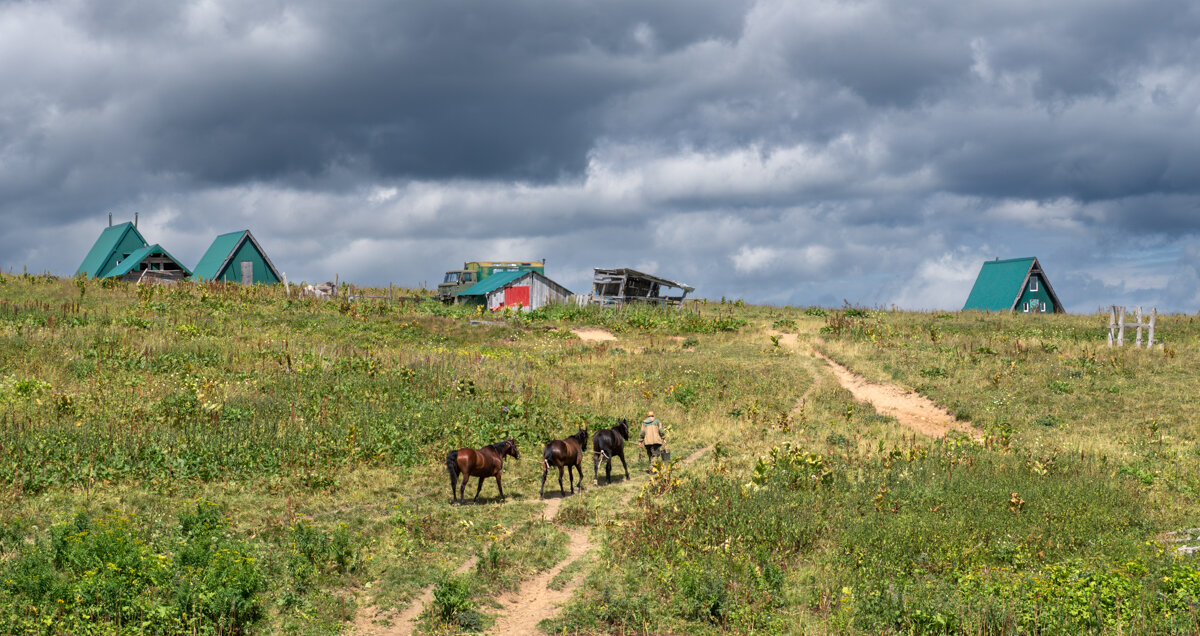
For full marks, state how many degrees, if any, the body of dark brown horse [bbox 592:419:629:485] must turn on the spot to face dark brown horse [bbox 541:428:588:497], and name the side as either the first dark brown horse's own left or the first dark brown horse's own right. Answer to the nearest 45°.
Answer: approximately 180°

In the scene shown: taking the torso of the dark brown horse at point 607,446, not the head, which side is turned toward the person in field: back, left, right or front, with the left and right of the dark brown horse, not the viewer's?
front

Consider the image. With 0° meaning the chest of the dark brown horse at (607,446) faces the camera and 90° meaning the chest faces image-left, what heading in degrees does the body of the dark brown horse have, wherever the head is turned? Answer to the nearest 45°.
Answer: approximately 225°

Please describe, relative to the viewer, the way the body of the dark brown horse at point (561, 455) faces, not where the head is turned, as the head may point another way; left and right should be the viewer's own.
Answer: facing away from the viewer and to the right of the viewer

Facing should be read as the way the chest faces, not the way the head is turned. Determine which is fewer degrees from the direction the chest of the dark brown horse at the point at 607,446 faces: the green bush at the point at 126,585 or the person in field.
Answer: the person in field

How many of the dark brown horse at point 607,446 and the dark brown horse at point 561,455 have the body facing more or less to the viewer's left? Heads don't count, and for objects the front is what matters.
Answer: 0

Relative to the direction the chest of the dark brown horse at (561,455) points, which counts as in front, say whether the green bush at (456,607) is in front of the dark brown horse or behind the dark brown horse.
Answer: behind

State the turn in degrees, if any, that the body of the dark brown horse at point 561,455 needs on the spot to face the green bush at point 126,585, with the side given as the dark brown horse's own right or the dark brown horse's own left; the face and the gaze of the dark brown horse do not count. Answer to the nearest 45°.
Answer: approximately 180°

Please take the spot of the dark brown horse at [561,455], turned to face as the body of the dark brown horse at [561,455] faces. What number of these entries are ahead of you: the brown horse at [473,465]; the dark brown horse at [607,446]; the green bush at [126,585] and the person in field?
2

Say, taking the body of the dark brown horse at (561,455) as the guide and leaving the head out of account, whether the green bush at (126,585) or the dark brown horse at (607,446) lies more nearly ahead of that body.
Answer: the dark brown horse

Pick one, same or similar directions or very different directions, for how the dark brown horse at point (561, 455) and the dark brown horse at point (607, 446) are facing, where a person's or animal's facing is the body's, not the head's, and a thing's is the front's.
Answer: same or similar directions
